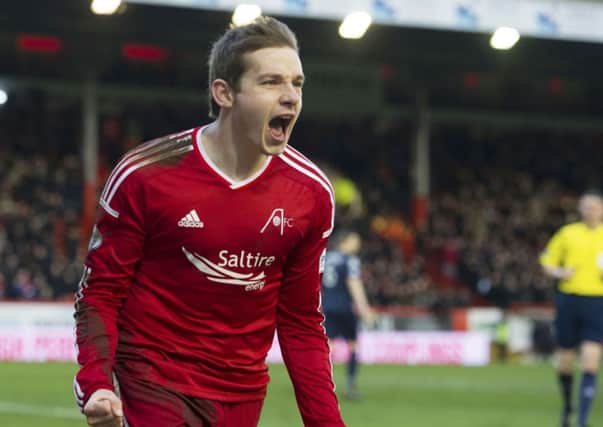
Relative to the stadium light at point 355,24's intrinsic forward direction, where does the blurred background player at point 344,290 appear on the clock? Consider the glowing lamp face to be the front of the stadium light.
The blurred background player is roughly at 12 o'clock from the stadium light.

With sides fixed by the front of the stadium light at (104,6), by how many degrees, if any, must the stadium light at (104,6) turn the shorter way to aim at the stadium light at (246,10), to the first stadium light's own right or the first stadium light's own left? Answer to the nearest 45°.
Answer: approximately 45° to the first stadium light's own left

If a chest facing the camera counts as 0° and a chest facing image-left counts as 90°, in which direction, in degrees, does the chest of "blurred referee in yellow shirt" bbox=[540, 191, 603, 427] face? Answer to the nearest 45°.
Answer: approximately 0°

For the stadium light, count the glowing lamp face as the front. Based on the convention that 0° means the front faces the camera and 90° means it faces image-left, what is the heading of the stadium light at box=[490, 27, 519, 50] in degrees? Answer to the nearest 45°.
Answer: approximately 0°
